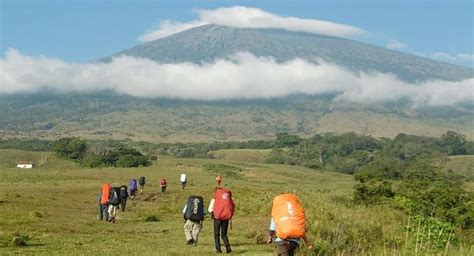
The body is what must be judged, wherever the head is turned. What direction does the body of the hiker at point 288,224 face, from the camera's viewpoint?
away from the camera

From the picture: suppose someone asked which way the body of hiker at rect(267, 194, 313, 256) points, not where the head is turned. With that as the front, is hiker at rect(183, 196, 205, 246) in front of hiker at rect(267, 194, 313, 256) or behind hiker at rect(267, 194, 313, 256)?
in front

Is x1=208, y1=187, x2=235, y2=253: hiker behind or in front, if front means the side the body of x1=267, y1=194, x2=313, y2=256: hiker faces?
in front
